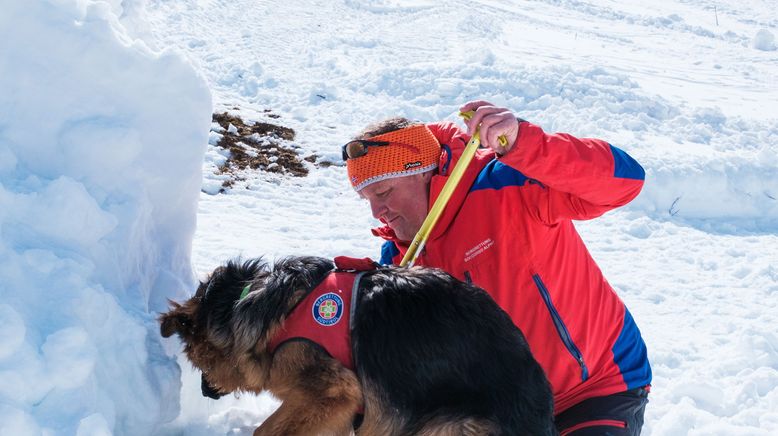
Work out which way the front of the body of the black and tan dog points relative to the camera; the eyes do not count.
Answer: to the viewer's left

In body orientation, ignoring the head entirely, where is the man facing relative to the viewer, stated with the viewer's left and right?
facing the viewer and to the left of the viewer

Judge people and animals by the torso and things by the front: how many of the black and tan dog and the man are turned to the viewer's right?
0

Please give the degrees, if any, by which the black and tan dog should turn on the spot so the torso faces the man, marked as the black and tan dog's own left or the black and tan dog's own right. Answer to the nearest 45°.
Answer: approximately 135° to the black and tan dog's own right

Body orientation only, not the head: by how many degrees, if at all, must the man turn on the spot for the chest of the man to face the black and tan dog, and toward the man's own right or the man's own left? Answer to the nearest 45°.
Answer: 0° — they already face it
